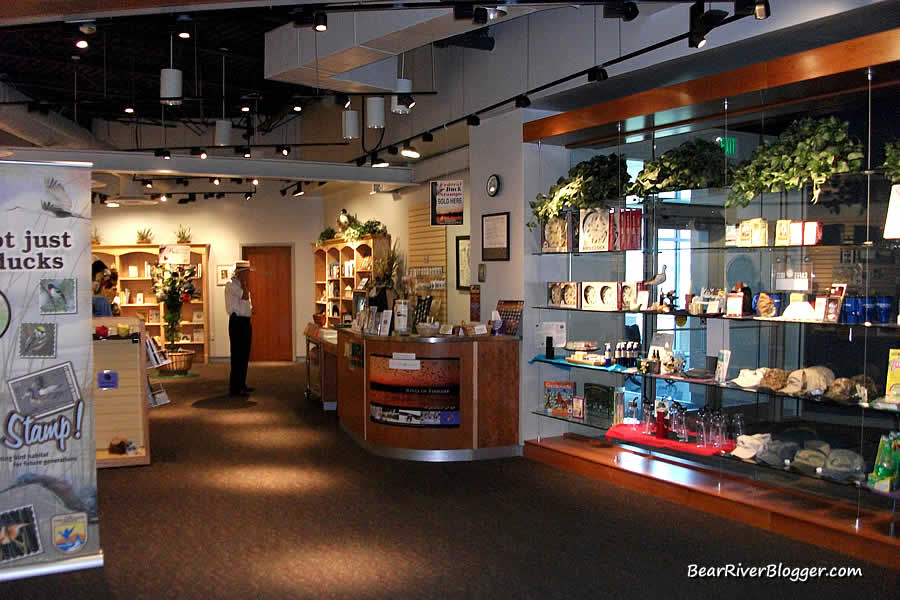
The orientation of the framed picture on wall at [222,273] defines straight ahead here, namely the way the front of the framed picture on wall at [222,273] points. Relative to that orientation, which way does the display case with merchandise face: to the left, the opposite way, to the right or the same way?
to the right

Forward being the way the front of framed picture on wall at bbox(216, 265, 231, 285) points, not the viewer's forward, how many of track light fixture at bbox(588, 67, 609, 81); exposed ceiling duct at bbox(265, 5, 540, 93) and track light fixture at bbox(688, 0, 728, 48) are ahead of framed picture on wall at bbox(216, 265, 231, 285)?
3

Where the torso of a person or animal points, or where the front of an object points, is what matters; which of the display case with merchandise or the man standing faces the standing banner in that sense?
the display case with merchandise

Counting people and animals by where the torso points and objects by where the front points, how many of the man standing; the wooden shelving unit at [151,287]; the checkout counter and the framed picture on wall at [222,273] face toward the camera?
3

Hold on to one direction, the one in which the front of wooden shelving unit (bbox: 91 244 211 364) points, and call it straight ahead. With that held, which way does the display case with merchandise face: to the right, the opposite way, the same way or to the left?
to the right

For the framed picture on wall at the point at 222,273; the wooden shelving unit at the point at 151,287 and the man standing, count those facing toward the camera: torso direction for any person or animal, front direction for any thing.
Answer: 2

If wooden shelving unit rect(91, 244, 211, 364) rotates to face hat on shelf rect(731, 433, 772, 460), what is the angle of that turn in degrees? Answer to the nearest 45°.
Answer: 0° — it already faces it

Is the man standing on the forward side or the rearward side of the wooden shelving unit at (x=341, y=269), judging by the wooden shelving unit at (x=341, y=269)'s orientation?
on the forward side

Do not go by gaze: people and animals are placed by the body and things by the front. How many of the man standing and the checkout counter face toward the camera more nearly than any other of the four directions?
1

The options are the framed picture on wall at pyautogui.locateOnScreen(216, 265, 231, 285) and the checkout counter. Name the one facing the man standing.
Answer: the framed picture on wall

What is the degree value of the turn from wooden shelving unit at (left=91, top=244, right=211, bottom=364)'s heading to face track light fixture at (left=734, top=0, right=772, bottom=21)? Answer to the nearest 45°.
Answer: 0° — it already faces it

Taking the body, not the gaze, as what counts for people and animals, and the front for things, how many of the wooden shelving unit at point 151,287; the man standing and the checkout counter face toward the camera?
2

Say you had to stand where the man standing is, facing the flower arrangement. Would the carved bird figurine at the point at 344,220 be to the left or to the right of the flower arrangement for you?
right
